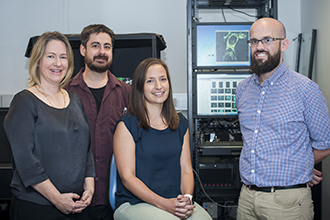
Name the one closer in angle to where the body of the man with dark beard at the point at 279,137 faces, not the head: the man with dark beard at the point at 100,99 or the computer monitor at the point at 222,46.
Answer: the man with dark beard

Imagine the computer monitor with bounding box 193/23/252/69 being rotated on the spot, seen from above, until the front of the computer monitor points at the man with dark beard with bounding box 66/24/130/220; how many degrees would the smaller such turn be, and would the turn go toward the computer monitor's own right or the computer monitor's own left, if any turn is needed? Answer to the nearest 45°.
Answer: approximately 45° to the computer monitor's own right

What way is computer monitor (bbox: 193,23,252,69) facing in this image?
toward the camera

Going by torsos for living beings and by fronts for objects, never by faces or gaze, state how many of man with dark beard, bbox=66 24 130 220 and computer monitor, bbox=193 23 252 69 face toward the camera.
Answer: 2

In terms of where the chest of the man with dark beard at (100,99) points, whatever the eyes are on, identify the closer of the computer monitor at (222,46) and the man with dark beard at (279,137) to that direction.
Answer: the man with dark beard

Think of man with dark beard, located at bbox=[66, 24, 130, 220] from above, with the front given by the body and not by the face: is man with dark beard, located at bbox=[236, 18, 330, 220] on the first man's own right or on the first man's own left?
on the first man's own left

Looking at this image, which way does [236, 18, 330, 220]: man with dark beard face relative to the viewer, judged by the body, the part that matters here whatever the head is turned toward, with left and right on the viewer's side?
facing the viewer and to the left of the viewer

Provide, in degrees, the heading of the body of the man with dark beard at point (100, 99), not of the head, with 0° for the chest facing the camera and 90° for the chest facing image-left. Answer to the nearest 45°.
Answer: approximately 0°

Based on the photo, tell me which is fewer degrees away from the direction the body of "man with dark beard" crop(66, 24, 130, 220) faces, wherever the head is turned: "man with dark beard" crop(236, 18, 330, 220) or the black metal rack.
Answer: the man with dark beard
